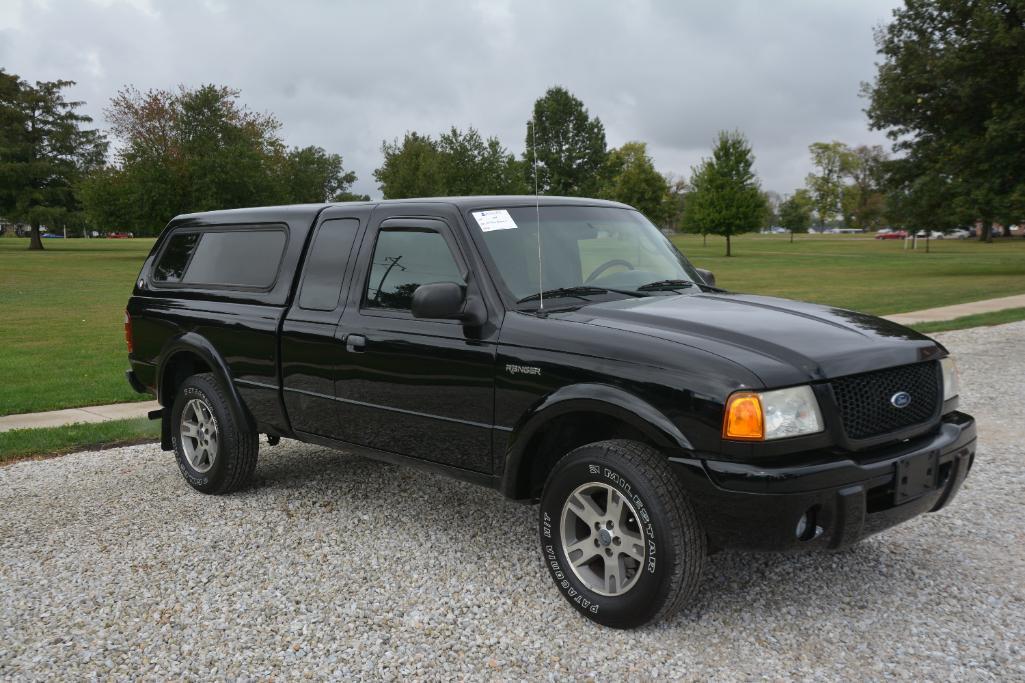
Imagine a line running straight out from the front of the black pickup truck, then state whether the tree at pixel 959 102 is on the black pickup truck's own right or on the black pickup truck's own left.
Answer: on the black pickup truck's own left

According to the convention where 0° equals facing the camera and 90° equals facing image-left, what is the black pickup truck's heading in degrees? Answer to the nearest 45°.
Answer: approximately 315°
